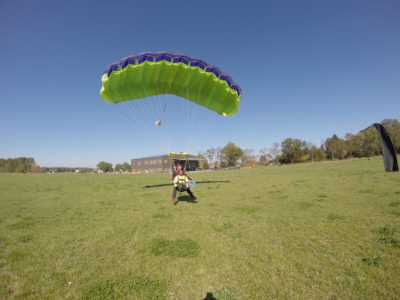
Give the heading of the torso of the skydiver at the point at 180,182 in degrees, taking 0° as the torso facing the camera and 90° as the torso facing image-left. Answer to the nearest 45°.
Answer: approximately 0°

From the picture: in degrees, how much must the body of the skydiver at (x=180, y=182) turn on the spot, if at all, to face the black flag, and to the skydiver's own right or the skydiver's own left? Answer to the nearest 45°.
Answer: approximately 90° to the skydiver's own left
